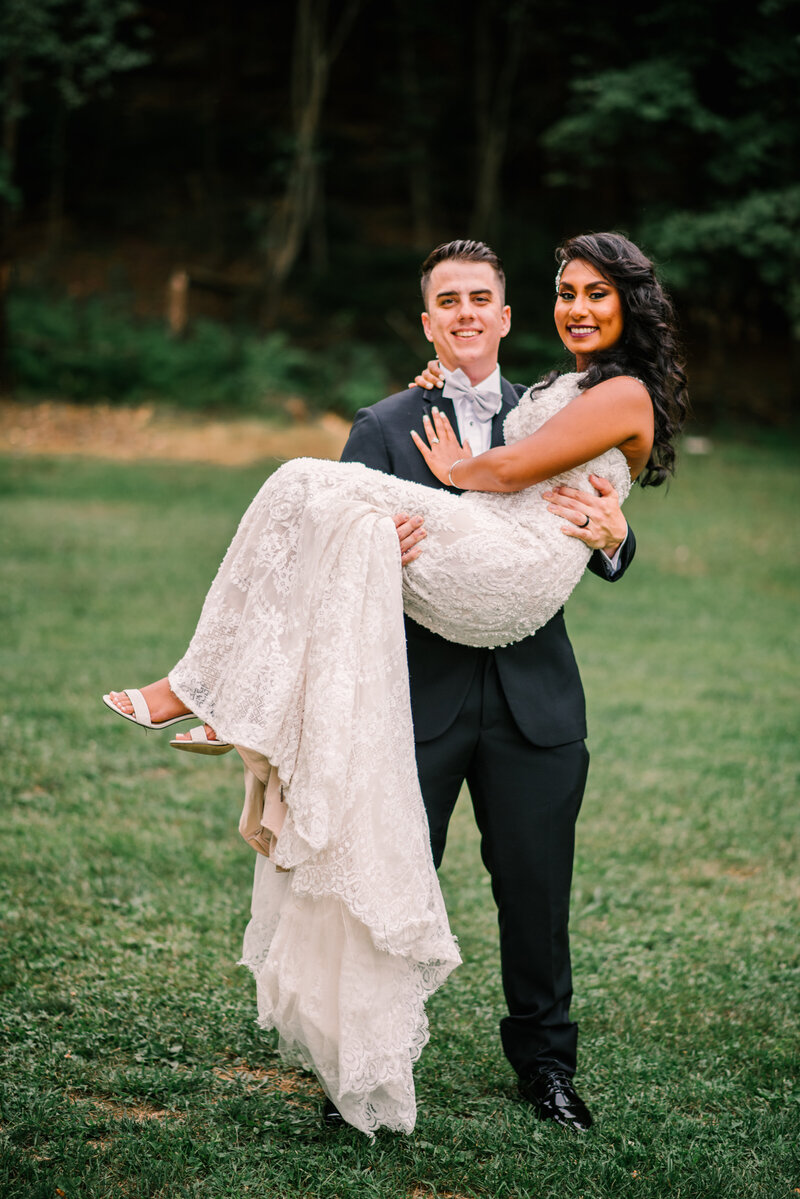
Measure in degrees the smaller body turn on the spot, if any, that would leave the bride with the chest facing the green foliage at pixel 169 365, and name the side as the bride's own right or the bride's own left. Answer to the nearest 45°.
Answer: approximately 90° to the bride's own right

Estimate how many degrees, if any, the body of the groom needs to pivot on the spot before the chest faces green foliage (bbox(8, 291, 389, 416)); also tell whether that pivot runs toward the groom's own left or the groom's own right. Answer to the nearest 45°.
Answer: approximately 180°

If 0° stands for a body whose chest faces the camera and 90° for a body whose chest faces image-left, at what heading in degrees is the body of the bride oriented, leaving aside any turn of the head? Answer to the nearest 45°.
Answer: approximately 90°

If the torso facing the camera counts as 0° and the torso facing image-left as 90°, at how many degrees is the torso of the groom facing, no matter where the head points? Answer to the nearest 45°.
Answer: approximately 0°
